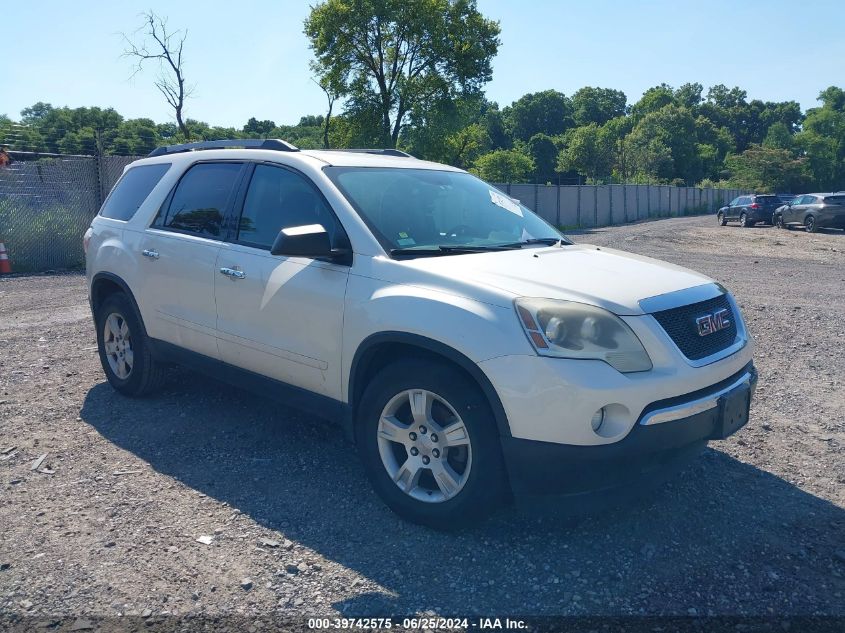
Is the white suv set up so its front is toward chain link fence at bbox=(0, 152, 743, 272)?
no

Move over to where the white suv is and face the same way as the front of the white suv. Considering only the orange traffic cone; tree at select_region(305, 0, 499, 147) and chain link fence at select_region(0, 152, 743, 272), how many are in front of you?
0

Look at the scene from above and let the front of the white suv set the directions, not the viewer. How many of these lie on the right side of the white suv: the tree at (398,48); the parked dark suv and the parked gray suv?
0

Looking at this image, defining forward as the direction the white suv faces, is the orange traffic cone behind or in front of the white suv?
behind

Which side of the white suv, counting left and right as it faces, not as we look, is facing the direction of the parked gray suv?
left

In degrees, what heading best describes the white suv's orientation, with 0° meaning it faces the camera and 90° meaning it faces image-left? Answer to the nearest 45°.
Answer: approximately 315°

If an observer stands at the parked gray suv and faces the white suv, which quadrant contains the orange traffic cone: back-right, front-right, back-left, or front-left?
front-right

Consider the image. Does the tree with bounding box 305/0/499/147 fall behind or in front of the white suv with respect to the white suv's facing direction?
behind

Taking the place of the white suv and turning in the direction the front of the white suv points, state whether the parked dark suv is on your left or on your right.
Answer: on your left
